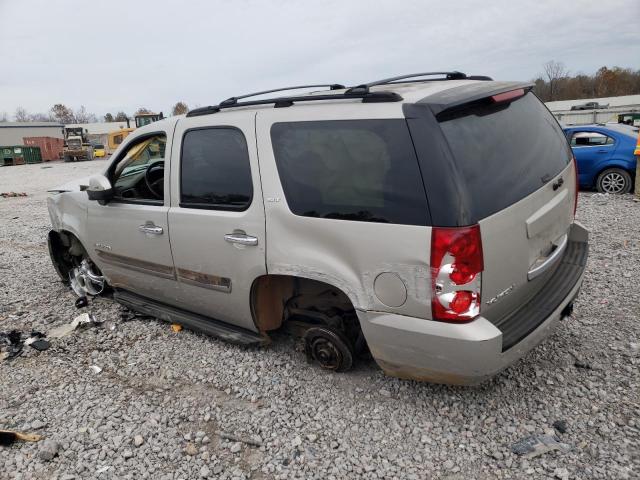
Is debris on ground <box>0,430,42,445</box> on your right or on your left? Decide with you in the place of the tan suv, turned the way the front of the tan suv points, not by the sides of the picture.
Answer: on your left

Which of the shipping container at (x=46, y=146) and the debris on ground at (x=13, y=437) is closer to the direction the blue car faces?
the shipping container

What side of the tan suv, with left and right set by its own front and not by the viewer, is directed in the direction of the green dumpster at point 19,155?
front

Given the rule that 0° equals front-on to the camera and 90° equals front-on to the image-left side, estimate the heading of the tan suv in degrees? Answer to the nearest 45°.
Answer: approximately 135°

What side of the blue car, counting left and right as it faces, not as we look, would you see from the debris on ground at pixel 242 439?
left

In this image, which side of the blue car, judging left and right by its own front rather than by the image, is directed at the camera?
left

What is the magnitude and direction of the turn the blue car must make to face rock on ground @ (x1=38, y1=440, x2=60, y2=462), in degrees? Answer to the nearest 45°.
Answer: approximately 90° to its left

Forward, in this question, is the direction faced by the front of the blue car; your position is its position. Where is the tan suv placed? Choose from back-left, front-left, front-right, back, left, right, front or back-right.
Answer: left

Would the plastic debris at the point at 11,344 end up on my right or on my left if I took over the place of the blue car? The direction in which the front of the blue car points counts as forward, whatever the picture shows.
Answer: on my left

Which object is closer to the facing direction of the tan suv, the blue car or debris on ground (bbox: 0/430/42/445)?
the debris on ground

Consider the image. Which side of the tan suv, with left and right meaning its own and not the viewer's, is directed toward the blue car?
right

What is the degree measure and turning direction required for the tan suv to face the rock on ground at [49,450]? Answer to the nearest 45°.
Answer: approximately 45° to its left

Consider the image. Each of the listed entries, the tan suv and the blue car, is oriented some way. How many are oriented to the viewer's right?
0
